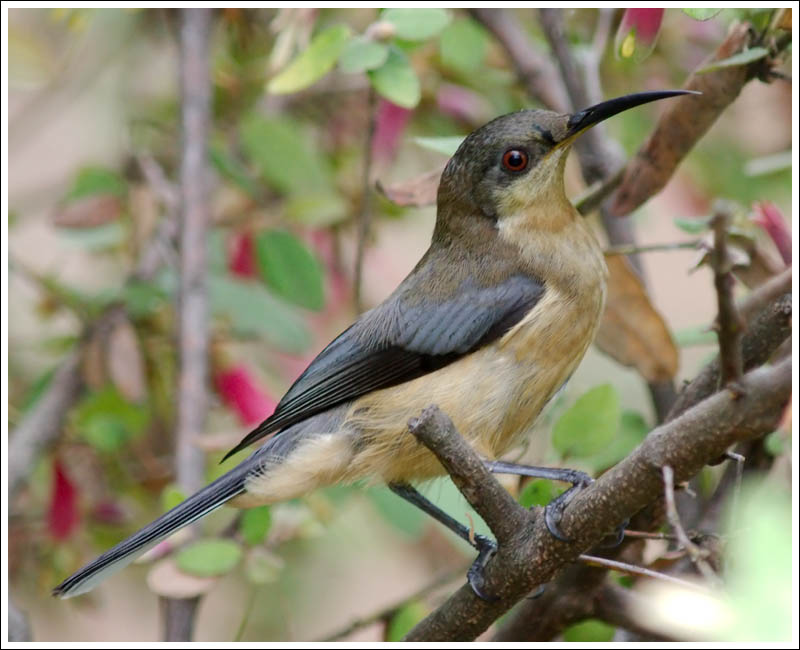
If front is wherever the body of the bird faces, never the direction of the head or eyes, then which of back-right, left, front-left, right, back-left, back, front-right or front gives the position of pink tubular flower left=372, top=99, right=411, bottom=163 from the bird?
left

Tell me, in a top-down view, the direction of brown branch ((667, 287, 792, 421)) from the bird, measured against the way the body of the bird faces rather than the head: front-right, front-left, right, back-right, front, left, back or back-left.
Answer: front-right

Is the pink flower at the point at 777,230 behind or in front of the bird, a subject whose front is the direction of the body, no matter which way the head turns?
in front

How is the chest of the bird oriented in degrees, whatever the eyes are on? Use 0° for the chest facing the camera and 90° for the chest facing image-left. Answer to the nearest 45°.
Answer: approximately 270°
